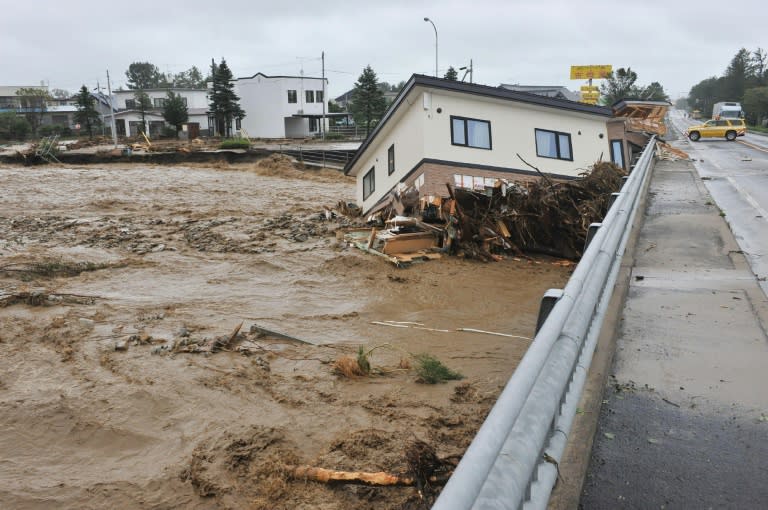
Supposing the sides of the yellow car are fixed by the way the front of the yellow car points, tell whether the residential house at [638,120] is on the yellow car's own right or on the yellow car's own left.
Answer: on the yellow car's own left
